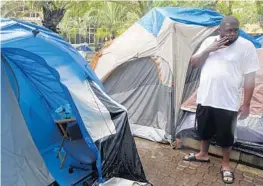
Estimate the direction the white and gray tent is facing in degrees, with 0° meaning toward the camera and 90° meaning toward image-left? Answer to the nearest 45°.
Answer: approximately 45°

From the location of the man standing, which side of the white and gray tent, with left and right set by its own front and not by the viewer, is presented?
left

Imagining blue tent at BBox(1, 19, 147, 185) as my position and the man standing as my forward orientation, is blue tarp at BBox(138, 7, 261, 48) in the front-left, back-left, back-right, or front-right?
front-left

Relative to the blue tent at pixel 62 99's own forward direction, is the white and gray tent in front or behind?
behind

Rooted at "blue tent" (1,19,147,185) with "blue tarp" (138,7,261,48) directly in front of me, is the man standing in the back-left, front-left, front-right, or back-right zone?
front-right

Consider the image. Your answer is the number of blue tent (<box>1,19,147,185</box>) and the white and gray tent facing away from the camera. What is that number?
0

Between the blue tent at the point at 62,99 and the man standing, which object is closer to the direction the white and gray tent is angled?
the blue tent

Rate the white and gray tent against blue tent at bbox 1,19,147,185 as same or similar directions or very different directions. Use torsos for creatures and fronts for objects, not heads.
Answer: same or similar directions

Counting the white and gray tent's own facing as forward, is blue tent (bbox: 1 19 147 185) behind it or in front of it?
in front
